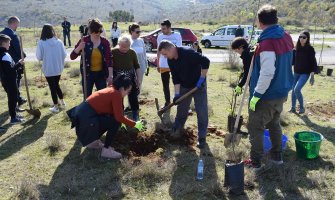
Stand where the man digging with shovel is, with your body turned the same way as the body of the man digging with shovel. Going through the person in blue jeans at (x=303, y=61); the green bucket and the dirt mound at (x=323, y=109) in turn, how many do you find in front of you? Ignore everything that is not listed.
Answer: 0

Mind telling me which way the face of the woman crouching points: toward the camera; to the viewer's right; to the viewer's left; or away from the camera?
to the viewer's right

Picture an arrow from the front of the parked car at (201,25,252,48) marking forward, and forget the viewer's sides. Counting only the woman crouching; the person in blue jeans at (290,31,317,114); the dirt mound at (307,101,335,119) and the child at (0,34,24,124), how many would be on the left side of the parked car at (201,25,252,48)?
4

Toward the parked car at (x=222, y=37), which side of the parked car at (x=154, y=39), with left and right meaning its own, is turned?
back

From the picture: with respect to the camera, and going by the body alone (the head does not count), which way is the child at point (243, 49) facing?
to the viewer's left

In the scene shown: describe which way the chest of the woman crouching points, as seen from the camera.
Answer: to the viewer's right

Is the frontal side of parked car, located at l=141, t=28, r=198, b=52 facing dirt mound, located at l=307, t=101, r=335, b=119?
no

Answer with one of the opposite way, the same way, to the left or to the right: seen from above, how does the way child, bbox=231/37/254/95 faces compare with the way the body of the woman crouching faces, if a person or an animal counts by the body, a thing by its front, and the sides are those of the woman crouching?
the opposite way

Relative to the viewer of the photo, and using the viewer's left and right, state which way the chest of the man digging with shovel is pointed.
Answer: facing the viewer and to the left of the viewer

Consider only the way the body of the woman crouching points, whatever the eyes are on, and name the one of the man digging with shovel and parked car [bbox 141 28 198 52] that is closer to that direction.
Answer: the man digging with shovel

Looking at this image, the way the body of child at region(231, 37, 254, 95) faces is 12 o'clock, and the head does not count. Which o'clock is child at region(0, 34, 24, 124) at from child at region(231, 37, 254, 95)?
child at region(0, 34, 24, 124) is roughly at 12 o'clock from child at region(231, 37, 254, 95).

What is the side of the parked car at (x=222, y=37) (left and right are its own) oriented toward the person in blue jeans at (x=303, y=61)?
left

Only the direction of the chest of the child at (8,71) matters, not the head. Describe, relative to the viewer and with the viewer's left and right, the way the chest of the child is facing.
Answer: facing to the right of the viewer

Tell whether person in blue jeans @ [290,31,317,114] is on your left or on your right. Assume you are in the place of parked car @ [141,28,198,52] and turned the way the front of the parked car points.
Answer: on your left

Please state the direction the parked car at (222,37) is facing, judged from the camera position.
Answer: facing to the left of the viewer

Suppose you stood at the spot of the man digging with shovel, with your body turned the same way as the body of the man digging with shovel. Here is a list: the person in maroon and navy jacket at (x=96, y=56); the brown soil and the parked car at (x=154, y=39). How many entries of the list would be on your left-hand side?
0
